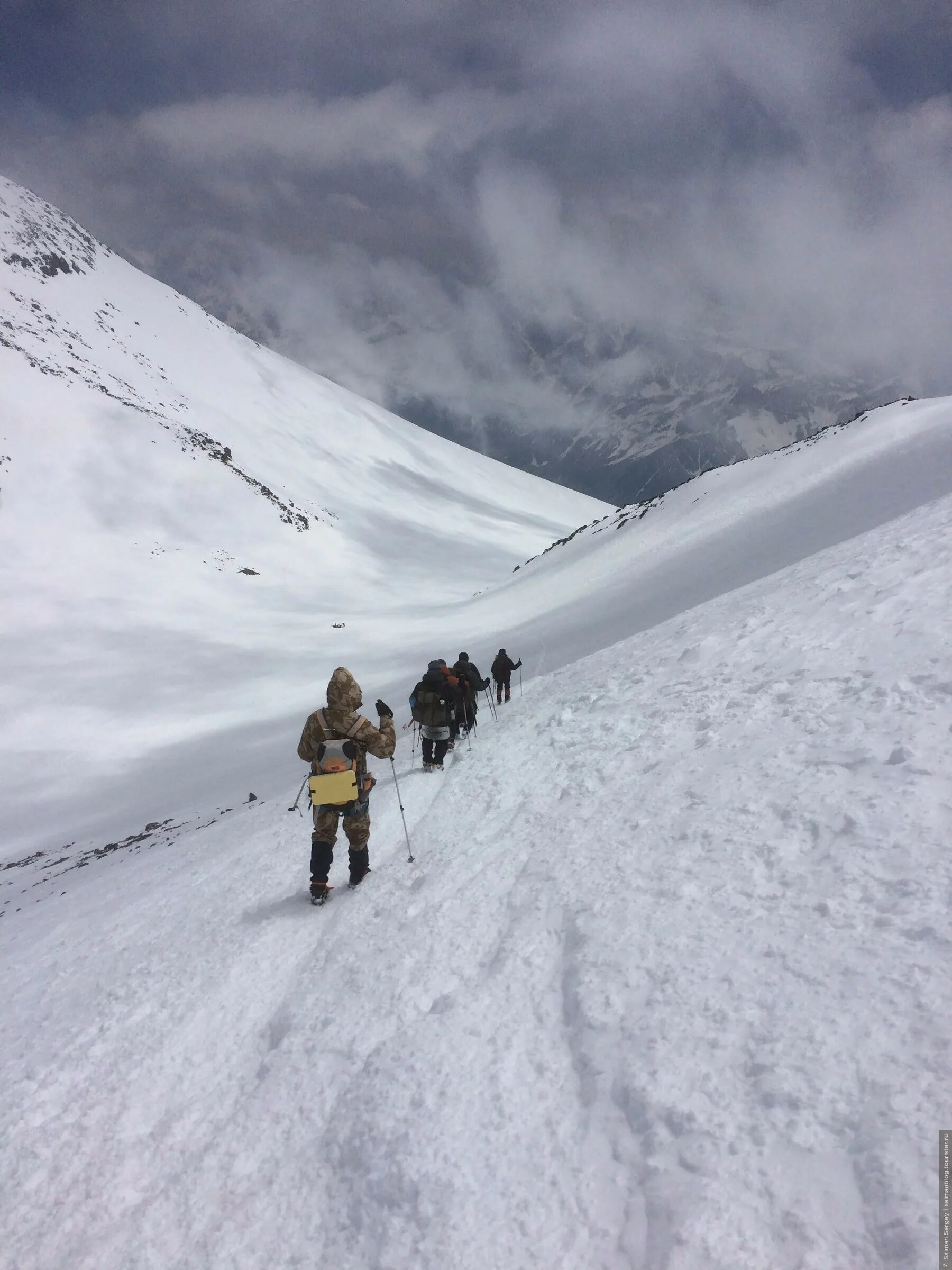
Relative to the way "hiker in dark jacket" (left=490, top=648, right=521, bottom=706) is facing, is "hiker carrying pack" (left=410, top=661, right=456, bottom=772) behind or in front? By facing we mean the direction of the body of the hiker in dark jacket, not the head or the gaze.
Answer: behind

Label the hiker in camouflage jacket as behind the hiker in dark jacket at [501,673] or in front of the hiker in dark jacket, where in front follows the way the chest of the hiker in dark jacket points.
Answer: behind

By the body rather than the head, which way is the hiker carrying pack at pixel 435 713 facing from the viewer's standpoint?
away from the camera

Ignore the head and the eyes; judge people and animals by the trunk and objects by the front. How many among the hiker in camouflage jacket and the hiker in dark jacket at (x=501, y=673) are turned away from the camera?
2

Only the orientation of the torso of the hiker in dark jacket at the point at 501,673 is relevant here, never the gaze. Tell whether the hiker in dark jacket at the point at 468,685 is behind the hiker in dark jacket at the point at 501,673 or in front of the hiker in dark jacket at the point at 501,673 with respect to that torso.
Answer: behind

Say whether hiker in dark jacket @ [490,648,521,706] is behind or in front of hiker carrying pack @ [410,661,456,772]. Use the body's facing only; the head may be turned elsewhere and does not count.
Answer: in front

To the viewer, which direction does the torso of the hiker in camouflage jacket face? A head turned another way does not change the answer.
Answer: away from the camera

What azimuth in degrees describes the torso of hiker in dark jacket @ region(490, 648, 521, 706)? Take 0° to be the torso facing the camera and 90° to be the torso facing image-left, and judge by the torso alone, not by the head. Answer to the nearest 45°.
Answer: approximately 180°

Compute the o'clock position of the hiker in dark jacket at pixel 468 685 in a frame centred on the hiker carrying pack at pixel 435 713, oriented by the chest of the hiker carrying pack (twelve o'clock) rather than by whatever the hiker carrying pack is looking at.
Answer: The hiker in dark jacket is roughly at 1 o'clock from the hiker carrying pack.

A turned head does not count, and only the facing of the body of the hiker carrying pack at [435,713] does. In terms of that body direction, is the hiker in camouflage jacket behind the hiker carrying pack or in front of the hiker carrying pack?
behind
